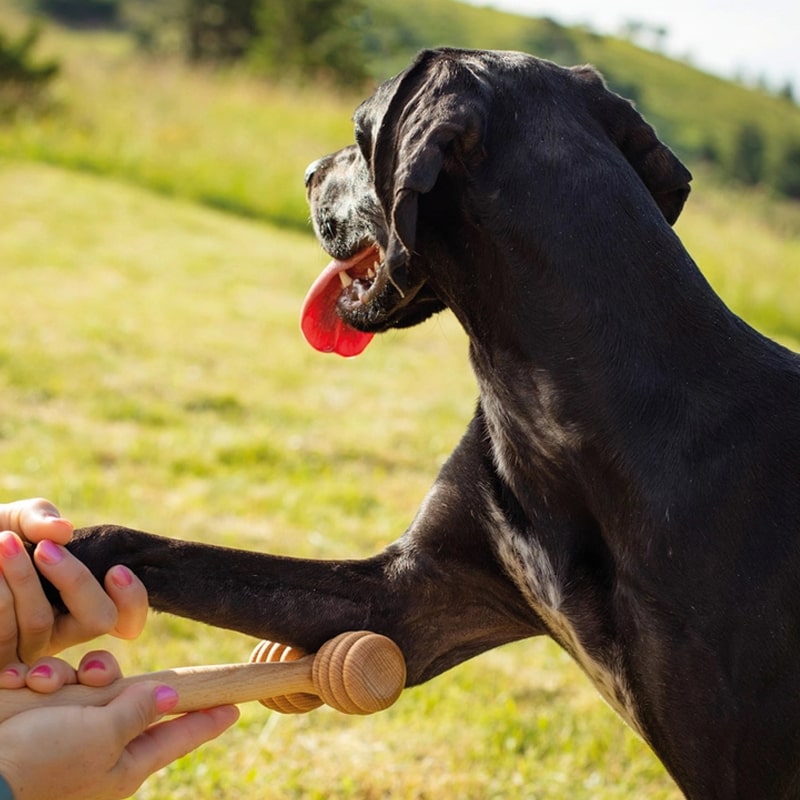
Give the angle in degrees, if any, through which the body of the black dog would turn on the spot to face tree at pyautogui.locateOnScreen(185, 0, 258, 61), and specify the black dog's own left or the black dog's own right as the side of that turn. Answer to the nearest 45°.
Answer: approximately 90° to the black dog's own right

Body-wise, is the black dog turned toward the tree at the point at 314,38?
no

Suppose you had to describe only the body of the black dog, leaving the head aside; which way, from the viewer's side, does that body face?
to the viewer's left

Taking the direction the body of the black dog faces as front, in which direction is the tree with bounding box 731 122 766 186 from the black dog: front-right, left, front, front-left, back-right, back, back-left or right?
right

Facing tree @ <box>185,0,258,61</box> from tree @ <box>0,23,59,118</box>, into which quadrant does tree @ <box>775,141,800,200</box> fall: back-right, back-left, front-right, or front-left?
front-right

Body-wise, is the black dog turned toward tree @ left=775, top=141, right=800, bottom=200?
no

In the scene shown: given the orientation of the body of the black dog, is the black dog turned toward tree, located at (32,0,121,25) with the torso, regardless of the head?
no
